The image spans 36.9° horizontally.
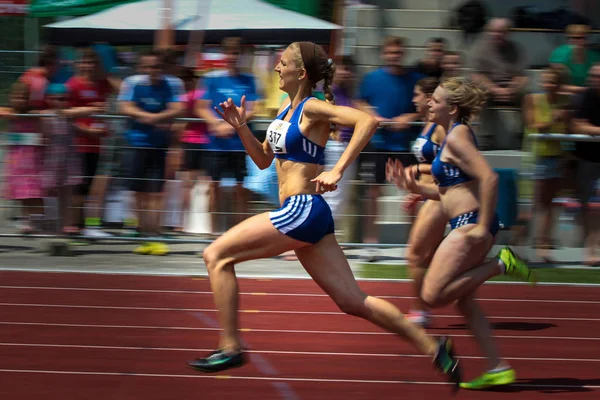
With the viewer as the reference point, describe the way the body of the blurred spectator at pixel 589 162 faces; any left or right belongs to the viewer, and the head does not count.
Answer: facing the viewer

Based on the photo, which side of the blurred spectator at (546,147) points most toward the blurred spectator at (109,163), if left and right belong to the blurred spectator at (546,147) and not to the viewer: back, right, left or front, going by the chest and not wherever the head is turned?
right

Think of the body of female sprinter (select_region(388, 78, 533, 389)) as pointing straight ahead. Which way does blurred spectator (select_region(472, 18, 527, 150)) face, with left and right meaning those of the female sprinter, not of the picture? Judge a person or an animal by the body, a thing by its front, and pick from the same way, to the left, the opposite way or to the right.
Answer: to the left

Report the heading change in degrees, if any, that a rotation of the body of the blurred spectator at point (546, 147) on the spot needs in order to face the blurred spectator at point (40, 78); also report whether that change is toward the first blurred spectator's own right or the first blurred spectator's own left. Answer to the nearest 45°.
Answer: approximately 90° to the first blurred spectator's own right

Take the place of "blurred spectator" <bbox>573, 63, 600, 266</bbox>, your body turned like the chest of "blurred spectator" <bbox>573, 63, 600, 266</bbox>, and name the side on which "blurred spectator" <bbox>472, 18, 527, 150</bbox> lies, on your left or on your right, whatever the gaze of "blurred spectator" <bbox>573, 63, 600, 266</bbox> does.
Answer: on your right

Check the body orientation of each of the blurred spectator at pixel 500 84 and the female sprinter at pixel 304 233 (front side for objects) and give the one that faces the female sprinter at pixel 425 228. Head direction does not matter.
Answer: the blurred spectator

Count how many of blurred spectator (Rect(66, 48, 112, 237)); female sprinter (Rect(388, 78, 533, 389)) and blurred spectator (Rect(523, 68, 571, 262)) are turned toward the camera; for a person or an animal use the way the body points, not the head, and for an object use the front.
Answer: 2

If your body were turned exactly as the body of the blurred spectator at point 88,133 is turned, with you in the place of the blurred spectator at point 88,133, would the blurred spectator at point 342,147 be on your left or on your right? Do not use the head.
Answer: on your left

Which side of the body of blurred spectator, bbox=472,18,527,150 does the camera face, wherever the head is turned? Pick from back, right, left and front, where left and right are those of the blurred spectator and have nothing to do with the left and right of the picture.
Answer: front

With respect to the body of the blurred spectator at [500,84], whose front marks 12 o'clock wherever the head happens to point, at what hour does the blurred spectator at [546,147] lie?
the blurred spectator at [546,147] is roughly at 11 o'clock from the blurred spectator at [500,84].

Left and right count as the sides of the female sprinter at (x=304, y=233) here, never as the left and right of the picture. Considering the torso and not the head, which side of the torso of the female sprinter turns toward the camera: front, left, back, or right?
left

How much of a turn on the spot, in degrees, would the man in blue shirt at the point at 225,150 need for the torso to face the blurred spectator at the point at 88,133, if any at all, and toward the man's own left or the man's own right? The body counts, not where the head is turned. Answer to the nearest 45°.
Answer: approximately 90° to the man's own right

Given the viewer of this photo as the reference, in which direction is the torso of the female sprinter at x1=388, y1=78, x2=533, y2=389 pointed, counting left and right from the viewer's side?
facing to the left of the viewer

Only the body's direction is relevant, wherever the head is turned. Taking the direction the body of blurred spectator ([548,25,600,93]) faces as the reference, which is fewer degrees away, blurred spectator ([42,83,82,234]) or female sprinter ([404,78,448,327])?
the female sprinter

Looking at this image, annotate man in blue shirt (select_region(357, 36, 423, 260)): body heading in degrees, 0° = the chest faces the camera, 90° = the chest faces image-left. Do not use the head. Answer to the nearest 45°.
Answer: approximately 0°

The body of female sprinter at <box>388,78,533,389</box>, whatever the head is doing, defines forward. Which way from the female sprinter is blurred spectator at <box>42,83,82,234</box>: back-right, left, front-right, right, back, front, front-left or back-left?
front-right

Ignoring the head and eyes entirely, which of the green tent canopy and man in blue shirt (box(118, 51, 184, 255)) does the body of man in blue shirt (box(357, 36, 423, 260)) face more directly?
the man in blue shirt
